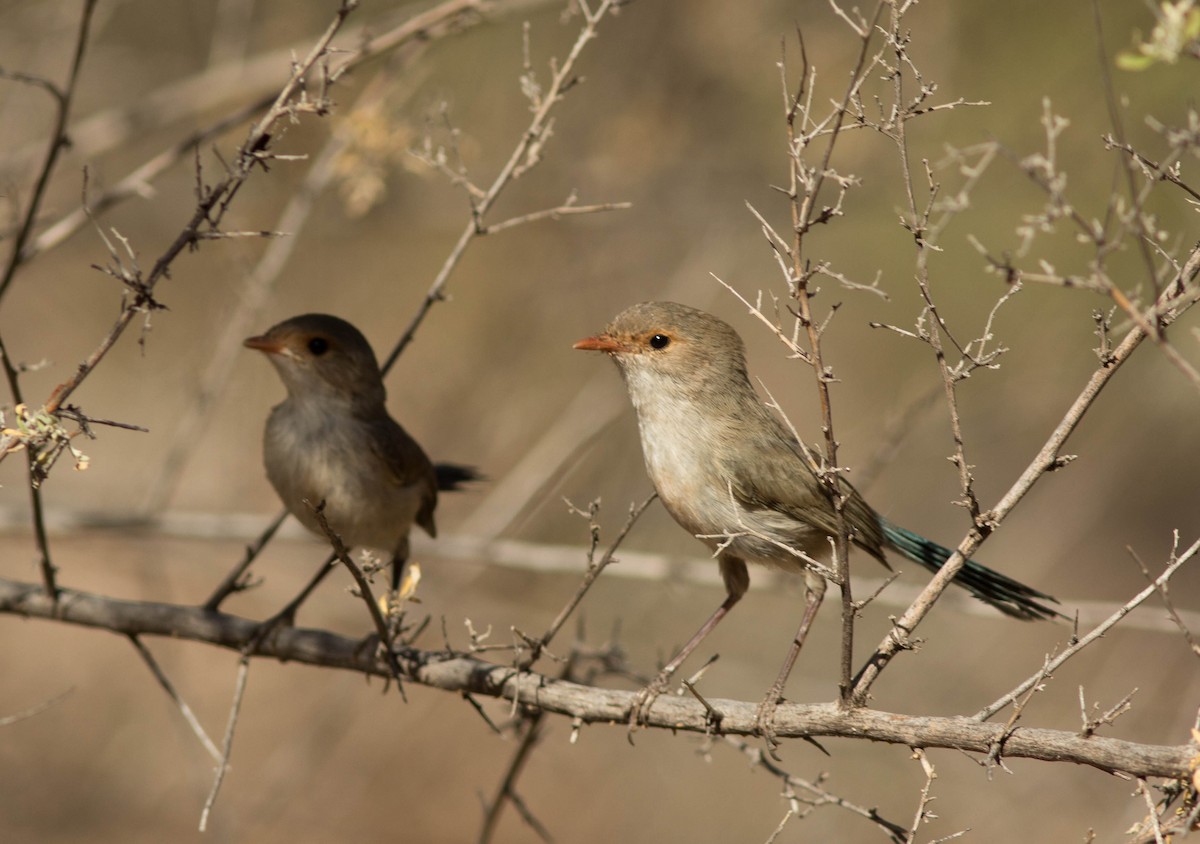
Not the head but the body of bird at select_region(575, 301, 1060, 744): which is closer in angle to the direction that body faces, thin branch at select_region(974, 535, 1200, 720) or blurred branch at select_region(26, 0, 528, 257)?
the blurred branch

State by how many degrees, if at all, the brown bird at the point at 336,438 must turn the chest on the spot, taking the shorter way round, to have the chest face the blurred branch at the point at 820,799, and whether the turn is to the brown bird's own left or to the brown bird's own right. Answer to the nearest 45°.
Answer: approximately 90° to the brown bird's own left

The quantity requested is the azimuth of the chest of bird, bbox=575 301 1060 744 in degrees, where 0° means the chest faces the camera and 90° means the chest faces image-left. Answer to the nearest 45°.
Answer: approximately 90°

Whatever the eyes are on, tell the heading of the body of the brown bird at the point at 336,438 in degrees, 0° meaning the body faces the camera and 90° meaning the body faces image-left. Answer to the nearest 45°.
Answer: approximately 45°

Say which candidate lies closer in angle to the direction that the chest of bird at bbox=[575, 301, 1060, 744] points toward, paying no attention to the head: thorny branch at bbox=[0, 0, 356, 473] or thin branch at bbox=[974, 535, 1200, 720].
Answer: the thorny branch
